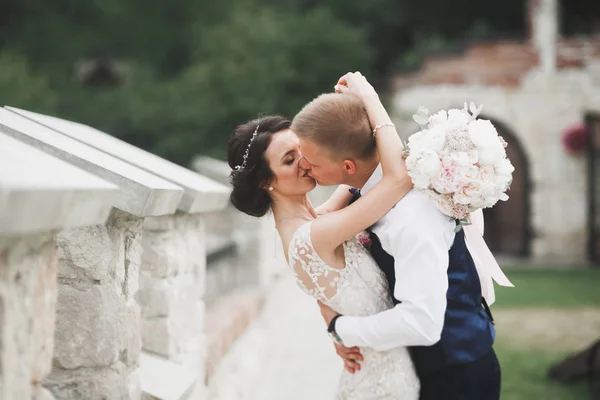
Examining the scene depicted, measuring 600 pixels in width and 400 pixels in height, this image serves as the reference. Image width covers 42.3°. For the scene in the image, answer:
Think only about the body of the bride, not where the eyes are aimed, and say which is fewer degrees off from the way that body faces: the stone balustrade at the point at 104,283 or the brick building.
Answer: the brick building

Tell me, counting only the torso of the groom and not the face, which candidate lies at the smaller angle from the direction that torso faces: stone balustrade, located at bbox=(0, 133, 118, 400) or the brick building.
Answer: the stone balustrade

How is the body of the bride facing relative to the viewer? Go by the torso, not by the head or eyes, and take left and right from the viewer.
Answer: facing to the right of the viewer

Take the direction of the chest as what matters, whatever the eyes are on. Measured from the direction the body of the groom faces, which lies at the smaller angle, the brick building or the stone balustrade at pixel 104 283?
the stone balustrade

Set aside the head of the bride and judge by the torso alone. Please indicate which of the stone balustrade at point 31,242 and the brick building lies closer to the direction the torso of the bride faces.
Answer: the brick building

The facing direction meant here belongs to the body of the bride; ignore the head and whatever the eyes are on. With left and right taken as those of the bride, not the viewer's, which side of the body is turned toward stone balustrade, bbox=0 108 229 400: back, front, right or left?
back

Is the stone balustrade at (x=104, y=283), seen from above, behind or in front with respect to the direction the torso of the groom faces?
in front

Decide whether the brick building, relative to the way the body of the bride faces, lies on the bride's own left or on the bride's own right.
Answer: on the bride's own left

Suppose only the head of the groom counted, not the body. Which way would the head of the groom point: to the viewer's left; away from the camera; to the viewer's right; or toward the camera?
to the viewer's left

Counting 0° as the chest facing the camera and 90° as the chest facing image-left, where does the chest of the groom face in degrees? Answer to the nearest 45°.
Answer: approximately 90°

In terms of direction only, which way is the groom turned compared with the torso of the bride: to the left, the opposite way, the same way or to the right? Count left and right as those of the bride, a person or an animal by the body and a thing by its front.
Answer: the opposite way

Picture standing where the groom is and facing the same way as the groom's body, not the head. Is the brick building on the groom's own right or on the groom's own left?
on the groom's own right
